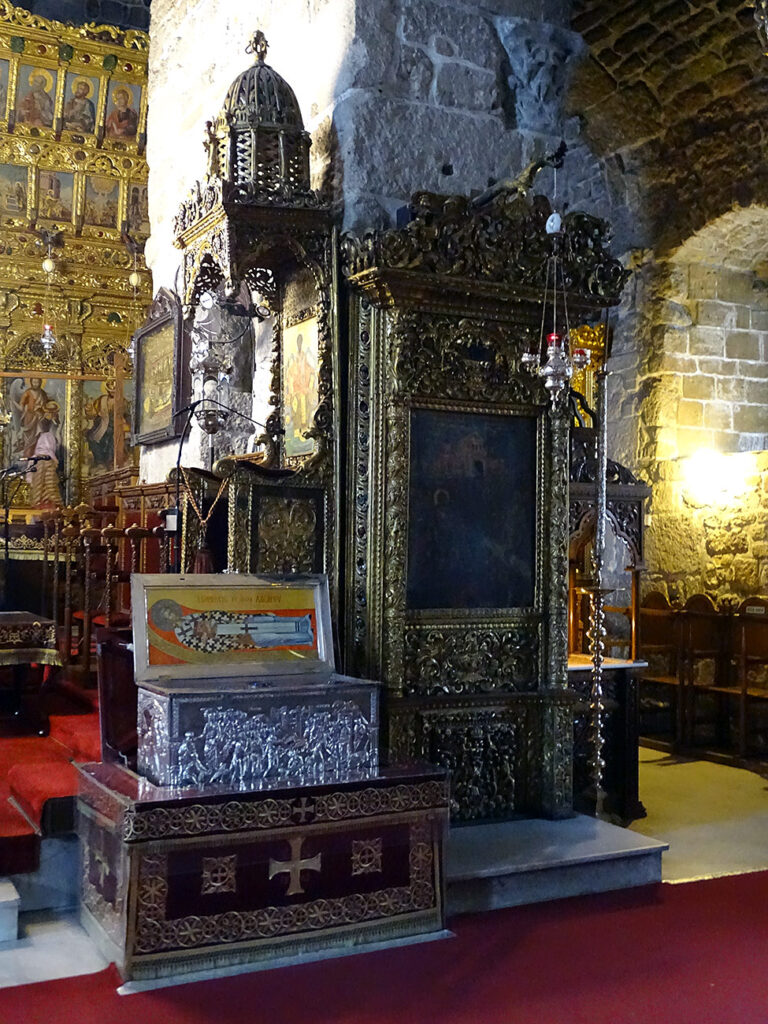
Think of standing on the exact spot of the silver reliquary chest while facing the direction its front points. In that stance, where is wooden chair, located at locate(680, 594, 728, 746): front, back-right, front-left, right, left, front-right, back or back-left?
back-left

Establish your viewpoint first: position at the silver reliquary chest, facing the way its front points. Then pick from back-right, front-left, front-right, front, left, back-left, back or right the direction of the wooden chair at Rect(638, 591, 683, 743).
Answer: back-left

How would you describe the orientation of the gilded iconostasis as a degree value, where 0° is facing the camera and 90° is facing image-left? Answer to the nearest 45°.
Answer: approximately 315°

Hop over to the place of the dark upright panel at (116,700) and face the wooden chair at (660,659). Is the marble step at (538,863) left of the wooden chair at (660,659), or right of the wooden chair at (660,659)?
right

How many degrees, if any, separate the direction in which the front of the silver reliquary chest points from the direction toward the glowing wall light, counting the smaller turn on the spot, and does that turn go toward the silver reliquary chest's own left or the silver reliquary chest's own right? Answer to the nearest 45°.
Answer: approximately 135° to the silver reliquary chest's own left

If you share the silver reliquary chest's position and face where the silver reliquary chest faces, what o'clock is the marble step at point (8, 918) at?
The marble step is roughly at 3 o'clock from the silver reliquary chest.

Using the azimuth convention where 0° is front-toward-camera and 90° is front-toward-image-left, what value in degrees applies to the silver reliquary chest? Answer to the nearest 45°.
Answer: approximately 0°
